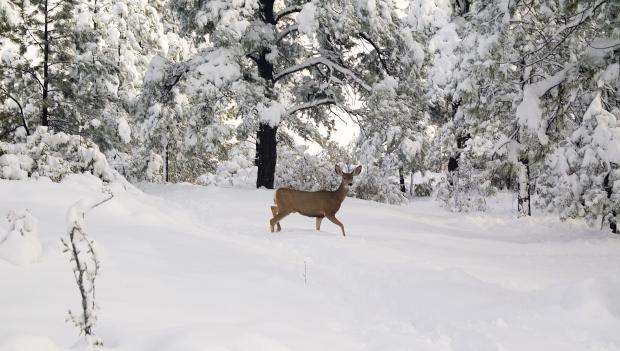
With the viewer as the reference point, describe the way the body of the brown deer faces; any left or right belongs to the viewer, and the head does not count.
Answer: facing to the right of the viewer

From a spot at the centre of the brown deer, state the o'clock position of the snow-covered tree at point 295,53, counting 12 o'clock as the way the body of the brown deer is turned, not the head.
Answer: The snow-covered tree is roughly at 9 o'clock from the brown deer.
